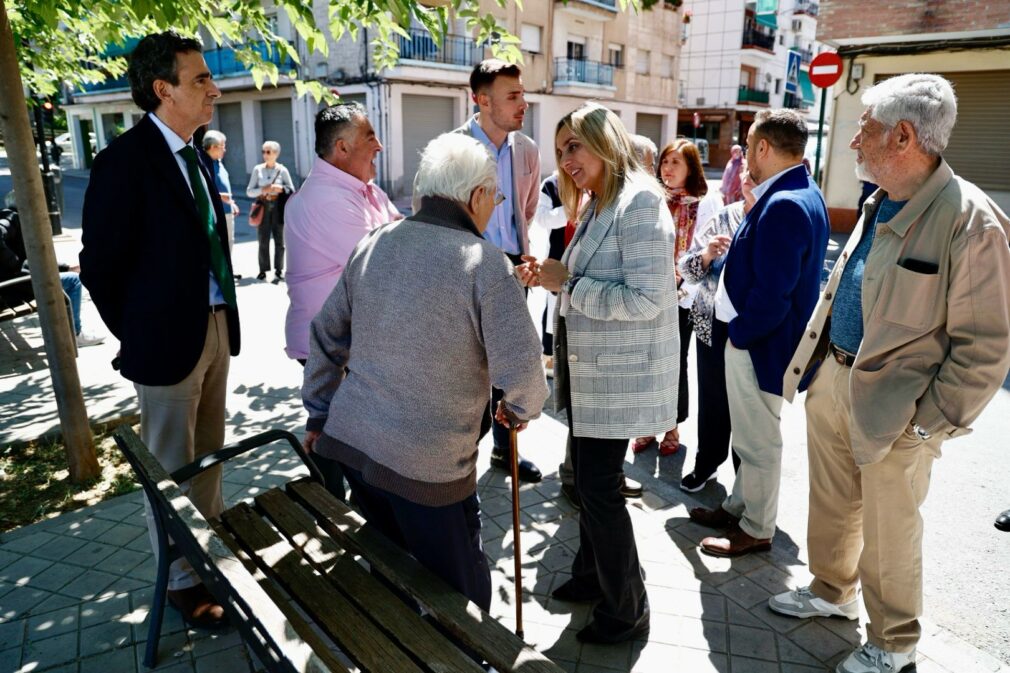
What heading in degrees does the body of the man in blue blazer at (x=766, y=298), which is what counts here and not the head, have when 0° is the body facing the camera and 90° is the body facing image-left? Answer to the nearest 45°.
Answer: approximately 90°

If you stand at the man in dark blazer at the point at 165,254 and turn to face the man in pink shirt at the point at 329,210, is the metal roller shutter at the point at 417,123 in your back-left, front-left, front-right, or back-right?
front-left

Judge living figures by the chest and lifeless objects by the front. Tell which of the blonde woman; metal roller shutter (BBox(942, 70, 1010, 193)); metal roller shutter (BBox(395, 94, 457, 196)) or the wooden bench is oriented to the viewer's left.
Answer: the blonde woman

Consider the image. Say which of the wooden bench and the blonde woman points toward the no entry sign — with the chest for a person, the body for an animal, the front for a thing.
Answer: the wooden bench

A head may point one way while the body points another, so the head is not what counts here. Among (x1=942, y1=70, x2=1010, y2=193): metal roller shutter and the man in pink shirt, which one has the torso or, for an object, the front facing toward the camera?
the metal roller shutter

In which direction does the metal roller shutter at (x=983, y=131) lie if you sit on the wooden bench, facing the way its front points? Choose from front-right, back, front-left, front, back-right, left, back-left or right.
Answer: front

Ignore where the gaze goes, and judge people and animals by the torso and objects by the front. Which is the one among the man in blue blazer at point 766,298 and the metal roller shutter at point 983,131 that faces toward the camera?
the metal roller shutter

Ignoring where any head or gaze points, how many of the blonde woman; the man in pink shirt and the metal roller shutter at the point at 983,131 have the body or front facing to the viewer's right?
1

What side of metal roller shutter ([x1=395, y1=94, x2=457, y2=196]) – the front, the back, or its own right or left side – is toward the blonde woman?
front

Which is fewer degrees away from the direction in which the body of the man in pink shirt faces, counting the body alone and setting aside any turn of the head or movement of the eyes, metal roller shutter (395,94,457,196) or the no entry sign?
the no entry sign

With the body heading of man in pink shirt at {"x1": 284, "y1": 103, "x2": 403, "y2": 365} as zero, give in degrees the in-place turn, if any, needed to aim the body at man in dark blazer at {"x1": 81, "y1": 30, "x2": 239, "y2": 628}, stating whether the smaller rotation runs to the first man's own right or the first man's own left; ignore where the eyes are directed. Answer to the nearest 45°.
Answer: approximately 135° to the first man's own right

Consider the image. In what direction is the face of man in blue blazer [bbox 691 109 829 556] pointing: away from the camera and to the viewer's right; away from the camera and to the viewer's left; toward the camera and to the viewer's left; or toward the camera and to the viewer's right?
away from the camera and to the viewer's left

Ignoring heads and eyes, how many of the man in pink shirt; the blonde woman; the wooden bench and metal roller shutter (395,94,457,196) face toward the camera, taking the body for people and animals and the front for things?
1

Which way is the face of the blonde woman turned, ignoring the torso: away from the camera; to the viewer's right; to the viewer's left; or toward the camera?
to the viewer's left

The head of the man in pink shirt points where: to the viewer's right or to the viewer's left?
to the viewer's right

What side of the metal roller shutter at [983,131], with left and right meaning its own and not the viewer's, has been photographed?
front
